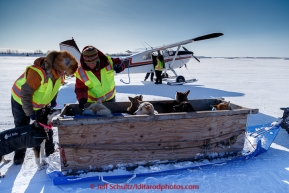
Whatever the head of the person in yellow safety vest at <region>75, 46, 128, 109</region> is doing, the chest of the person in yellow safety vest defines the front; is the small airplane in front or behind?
behind

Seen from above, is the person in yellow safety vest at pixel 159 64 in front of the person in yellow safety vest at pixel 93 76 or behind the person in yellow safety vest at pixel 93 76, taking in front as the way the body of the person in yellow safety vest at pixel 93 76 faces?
behind

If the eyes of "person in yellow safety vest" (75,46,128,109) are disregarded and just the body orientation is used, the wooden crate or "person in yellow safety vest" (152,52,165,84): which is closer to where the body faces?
the wooden crate

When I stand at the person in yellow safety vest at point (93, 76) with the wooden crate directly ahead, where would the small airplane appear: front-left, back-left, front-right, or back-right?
back-left

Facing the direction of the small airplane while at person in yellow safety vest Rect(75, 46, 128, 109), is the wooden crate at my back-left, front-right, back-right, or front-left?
back-right

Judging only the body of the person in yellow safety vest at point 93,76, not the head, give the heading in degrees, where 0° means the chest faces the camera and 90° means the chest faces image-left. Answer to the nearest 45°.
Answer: approximately 0°
